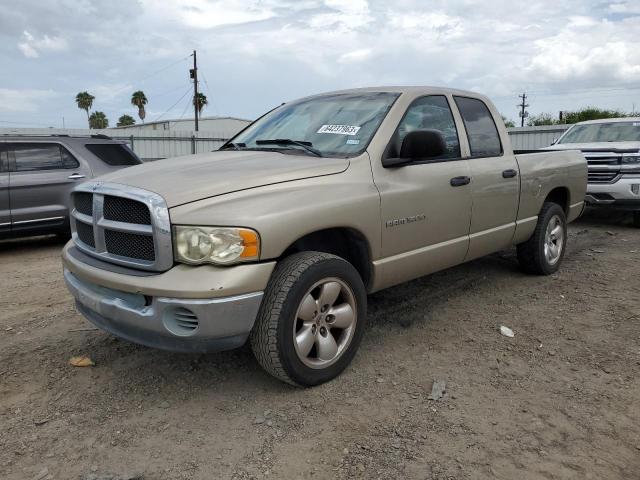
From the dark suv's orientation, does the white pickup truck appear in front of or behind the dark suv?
behind

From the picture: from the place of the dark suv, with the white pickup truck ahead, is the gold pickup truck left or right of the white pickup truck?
right

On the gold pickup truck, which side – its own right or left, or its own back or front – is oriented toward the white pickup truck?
back

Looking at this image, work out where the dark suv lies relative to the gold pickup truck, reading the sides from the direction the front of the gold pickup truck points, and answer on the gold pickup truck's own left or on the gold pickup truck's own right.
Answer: on the gold pickup truck's own right

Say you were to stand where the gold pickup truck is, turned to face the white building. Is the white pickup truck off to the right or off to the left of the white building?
right

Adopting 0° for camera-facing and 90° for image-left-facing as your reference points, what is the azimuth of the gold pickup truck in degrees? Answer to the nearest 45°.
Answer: approximately 45°

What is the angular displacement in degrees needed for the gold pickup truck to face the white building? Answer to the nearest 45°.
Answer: approximately 135° to its right

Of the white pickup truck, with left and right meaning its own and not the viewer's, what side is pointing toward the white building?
right

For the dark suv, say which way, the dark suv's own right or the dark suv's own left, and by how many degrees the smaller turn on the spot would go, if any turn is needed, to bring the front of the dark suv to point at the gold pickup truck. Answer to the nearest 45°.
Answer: approximately 90° to the dark suv's own left

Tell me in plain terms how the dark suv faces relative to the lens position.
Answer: facing to the left of the viewer
